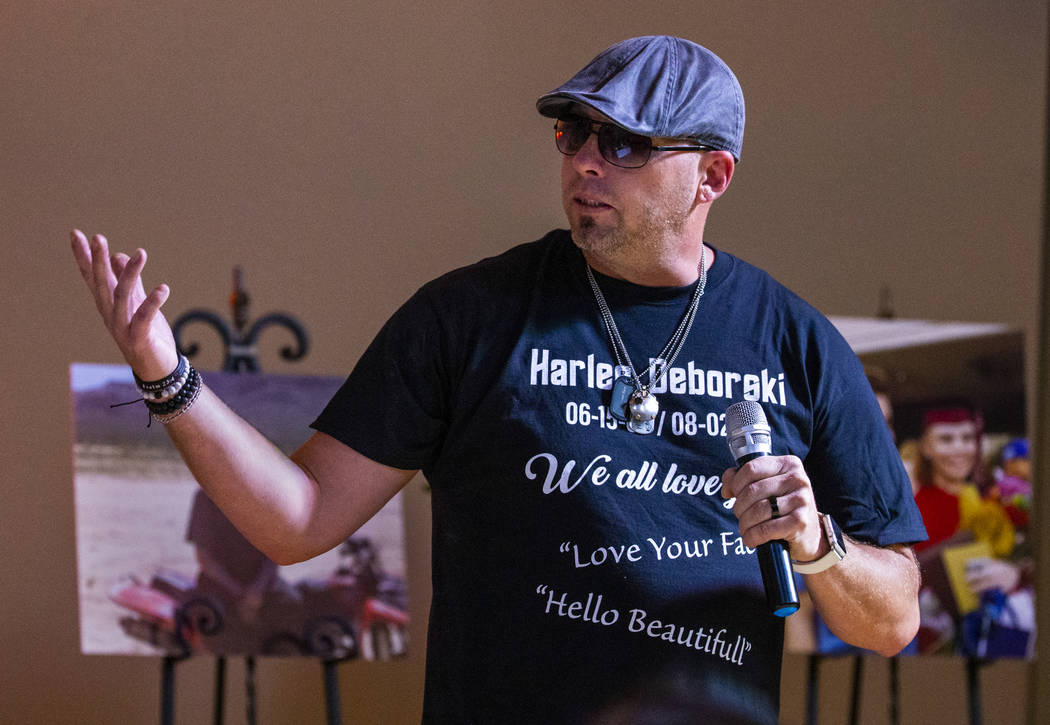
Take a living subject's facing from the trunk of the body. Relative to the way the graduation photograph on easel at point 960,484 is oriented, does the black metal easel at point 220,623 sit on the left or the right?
on its right

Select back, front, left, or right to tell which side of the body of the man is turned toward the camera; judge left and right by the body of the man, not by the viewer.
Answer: front

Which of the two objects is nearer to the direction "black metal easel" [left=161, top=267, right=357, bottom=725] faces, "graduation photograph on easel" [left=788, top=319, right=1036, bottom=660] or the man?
the man

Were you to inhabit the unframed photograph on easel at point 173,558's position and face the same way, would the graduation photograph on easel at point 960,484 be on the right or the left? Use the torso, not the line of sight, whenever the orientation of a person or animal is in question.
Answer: on its left

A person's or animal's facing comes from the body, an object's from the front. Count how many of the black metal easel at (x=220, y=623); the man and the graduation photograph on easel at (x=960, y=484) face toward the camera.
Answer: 3

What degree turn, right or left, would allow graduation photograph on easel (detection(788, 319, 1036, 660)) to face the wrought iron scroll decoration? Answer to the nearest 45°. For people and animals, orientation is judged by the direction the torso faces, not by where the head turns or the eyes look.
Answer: approximately 45° to its right

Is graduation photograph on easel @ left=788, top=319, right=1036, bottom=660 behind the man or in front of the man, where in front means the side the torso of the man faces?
behind

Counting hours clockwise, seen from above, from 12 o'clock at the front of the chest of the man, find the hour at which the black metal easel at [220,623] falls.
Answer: The black metal easel is roughly at 5 o'clock from the man.

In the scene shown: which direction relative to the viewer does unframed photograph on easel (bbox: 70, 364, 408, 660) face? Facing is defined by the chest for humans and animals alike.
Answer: toward the camera

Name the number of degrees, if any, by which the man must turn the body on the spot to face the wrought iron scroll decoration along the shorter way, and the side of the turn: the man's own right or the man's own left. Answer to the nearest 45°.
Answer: approximately 135° to the man's own right

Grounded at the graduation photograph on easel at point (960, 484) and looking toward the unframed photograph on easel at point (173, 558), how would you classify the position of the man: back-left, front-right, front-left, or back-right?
front-left

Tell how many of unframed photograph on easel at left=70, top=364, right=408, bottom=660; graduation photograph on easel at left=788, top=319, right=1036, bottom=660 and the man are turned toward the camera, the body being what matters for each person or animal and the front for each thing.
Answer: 3
